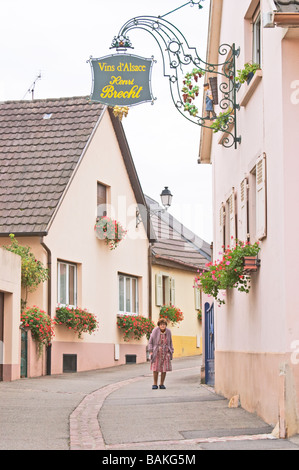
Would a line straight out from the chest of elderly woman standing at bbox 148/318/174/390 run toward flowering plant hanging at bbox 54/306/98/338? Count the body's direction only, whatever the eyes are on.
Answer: no

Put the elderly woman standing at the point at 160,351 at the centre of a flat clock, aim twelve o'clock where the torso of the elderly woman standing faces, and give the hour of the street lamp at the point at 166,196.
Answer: The street lamp is roughly at 6 o'clock from the elderly woman standing.

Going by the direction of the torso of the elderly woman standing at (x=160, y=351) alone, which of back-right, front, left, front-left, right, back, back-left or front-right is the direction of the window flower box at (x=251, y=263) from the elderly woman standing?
front

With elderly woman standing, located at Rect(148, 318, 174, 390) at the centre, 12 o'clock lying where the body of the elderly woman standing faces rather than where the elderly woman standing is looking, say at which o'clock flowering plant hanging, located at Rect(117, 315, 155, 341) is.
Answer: The flowering plant hanging is roughly at 6 o'clock from the elderly woman standing.

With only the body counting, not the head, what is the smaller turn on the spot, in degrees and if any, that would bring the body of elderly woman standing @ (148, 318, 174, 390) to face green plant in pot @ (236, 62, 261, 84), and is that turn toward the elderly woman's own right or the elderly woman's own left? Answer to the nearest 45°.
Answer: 0° — they already face it

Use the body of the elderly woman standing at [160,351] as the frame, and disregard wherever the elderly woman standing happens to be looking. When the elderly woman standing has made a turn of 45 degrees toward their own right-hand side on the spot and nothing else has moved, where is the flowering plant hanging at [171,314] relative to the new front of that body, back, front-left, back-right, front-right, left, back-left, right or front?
back-right

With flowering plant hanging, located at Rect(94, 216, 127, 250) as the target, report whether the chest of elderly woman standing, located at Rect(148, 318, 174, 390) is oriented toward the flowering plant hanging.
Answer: no

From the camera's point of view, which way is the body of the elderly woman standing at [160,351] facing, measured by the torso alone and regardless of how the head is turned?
toward the camera
